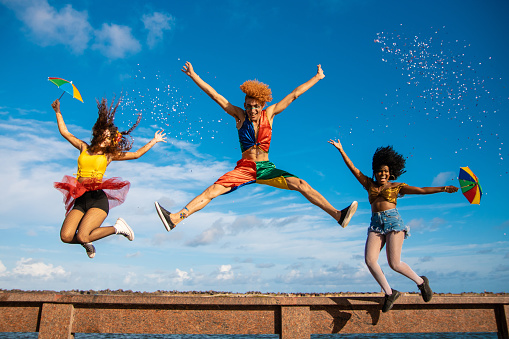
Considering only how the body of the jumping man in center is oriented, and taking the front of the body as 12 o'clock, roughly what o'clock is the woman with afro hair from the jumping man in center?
The woman with afro hair is roughly at 9 o'clock from the jumping man in center.

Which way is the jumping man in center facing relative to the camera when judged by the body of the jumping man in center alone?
toward the camera

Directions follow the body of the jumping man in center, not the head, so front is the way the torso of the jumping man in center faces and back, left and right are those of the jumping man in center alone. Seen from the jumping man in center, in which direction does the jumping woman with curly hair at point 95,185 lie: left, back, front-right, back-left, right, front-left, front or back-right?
right
